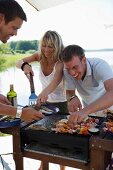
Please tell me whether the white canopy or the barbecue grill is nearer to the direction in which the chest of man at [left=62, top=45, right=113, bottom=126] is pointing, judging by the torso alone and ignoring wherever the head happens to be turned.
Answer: the barbecue grill

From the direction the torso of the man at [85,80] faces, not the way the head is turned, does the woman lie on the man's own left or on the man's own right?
on the man's own right

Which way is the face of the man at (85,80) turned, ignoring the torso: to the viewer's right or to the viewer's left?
to the viewer's left

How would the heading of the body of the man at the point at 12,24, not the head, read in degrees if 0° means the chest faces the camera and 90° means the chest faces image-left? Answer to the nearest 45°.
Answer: approximately 270°

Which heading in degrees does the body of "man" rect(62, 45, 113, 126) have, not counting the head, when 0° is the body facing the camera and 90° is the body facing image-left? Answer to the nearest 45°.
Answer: approximately 45°

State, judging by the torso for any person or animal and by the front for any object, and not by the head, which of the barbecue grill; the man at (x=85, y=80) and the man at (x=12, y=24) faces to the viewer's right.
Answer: the man at (x=12, y=24)

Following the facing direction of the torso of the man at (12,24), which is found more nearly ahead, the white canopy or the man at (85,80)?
the man
